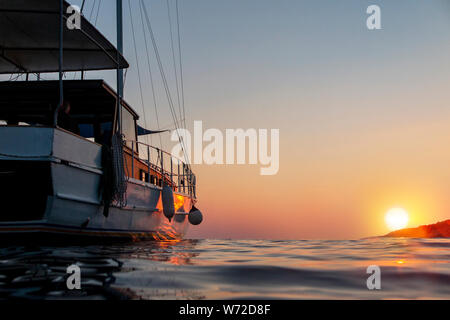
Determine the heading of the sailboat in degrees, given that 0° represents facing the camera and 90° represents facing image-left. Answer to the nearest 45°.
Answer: approximately 225°
